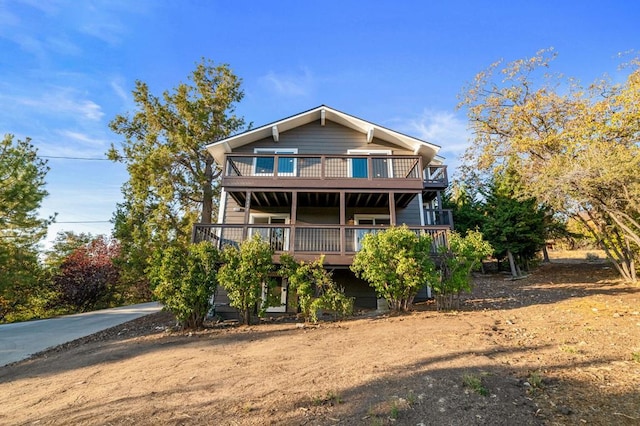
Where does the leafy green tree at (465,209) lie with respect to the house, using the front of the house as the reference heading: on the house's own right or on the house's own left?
on the house's own left

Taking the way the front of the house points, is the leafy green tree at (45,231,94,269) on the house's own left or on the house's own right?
on the house's own right

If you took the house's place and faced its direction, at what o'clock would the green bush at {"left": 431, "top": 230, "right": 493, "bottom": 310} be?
The green bush is roughly at 10 o'clock from the house.

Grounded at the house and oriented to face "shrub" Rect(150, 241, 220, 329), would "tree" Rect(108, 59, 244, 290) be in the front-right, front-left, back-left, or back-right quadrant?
front-right

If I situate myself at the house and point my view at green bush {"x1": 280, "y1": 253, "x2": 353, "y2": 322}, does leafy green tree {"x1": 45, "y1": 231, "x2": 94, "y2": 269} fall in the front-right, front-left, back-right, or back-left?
back-right

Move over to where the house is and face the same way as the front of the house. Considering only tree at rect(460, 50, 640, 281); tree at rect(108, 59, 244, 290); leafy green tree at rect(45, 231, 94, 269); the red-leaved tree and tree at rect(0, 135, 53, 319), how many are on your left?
1

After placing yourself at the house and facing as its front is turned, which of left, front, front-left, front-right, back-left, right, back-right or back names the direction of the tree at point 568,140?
left

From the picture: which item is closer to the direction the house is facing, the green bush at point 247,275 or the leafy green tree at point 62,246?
the green bush

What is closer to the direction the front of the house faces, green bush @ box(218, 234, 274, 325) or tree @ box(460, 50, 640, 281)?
the green bush

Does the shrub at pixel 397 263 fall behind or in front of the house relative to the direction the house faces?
in front

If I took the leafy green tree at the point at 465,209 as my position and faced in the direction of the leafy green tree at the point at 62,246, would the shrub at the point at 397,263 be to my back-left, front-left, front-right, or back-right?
front-left

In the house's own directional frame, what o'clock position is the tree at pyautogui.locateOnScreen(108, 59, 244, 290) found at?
The tree is roughly at 4 o'clock from the house.

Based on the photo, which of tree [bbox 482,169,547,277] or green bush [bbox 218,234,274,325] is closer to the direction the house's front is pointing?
the green bush

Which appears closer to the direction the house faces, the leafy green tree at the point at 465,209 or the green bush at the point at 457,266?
the green bush

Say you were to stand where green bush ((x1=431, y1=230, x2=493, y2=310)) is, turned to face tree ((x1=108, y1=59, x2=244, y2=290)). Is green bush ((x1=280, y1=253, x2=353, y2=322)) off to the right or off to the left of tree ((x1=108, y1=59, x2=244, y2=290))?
left

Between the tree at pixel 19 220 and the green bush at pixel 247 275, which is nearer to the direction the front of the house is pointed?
the green bush

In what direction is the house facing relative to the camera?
toward the camera

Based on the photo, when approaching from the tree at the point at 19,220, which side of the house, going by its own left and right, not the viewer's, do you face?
right
